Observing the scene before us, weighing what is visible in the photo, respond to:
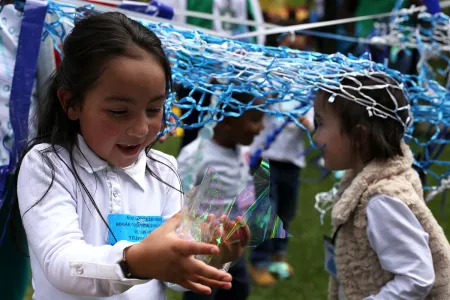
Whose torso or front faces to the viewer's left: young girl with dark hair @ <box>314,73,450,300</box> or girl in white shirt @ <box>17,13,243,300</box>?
the young girl with dark hair

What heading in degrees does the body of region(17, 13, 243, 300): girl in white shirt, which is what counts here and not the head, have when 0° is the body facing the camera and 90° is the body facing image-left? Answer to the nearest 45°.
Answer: approximately 315°

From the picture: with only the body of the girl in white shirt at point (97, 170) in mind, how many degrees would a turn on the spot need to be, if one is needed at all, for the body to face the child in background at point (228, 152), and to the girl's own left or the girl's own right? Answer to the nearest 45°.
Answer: approximately 135° to the girl's own left

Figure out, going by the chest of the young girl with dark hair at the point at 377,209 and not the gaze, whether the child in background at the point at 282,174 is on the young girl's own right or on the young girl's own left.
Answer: on the young girl's own right

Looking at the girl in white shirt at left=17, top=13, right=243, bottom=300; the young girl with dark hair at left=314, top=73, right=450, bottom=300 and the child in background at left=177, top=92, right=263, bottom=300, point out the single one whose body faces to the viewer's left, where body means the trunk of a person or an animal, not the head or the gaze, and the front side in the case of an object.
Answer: the young girl with dark hair

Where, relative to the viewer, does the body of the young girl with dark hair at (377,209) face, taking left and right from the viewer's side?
facing to the left of the viewer

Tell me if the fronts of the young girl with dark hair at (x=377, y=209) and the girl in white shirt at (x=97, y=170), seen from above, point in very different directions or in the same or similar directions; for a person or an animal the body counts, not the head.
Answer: very different directions
